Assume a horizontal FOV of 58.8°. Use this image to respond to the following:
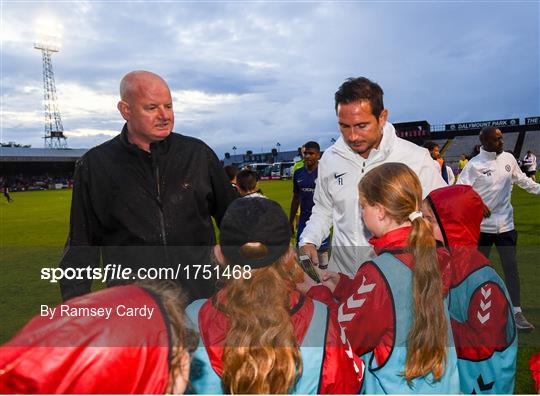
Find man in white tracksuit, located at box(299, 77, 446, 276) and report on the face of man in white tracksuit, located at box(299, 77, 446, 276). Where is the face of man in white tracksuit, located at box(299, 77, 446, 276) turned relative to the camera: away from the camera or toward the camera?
toward the camera

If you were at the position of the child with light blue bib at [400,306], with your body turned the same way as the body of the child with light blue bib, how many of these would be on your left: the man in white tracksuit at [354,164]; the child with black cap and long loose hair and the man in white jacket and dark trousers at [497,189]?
1

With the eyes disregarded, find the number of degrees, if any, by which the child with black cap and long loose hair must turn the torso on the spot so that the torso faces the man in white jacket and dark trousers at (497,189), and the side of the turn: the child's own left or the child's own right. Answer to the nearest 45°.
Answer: approximately 45° to the child's own right

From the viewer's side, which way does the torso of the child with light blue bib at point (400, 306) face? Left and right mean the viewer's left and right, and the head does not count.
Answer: facing away from the viewer and to the left of the viewer

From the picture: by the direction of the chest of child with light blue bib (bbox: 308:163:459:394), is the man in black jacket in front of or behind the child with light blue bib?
in front

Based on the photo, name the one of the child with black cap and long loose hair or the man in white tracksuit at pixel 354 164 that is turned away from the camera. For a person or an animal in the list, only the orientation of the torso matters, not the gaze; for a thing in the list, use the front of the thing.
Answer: the child with black cap and long loose hair

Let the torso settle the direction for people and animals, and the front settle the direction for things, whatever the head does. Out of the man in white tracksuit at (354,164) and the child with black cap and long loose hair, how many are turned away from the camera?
1

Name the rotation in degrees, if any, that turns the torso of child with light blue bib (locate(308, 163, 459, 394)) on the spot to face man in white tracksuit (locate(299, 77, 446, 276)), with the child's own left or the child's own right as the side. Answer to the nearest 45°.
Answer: approximately 45° to the child's own right

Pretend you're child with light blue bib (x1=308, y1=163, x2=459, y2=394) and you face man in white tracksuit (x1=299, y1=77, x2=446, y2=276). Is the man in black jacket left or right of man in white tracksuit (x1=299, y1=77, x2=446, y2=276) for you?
left

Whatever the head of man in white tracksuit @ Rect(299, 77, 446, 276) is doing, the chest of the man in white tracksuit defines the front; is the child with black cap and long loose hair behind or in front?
in front

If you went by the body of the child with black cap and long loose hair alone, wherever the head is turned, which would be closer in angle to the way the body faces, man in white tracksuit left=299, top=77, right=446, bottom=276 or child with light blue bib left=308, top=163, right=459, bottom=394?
the man in white tracksuit

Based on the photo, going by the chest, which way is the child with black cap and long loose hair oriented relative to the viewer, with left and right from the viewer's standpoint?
facing away from the viewer

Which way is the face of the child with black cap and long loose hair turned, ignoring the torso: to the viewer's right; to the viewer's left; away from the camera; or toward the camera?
away from the camera

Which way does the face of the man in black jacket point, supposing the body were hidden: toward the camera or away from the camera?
toward the camera

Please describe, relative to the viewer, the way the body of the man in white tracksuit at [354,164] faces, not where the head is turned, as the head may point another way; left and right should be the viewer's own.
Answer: facing the viewer and to the left of the viewer
